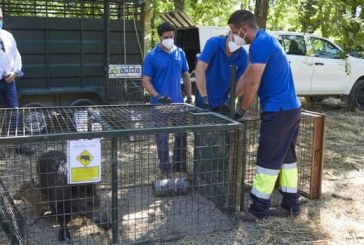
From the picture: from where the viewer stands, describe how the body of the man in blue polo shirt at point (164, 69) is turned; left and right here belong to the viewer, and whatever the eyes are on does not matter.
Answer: facing the viewer

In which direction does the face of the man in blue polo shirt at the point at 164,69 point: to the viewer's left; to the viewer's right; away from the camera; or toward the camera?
toward the camera

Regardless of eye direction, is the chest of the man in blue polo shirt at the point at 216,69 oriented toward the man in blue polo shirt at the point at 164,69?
no

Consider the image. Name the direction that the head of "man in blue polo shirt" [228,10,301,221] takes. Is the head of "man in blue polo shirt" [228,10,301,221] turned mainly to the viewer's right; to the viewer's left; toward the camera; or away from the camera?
to the viewer's left

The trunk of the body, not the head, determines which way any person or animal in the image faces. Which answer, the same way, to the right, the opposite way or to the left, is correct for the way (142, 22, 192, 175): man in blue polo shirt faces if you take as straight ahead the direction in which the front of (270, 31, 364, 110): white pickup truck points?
to the right

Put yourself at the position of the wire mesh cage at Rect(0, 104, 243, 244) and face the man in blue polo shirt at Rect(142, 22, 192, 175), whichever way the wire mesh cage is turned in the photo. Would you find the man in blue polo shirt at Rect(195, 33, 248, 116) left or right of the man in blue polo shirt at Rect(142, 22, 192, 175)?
right

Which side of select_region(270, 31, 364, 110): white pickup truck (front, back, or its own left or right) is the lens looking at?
right

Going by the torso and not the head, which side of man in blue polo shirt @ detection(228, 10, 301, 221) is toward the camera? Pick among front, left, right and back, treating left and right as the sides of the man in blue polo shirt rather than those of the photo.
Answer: left

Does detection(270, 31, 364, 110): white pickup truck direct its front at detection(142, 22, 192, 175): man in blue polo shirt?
no

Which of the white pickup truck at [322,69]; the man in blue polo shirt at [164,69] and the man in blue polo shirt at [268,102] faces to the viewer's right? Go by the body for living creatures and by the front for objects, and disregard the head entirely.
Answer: the white pickup truck

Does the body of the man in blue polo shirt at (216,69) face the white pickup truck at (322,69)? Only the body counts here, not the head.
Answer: no

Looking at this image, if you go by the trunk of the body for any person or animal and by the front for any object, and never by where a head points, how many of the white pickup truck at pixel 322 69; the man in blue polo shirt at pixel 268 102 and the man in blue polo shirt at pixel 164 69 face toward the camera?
1

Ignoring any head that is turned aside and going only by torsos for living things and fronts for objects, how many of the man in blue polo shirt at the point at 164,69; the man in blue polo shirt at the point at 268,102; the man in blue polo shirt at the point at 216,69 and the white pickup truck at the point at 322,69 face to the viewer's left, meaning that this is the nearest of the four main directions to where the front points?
1

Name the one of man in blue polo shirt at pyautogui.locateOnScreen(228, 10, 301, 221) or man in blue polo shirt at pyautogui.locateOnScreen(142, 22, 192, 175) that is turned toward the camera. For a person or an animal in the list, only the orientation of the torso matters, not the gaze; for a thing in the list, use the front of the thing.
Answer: man in blue polo shirt at pyautogui.locateOnScreen(142, 22, 192, 175)

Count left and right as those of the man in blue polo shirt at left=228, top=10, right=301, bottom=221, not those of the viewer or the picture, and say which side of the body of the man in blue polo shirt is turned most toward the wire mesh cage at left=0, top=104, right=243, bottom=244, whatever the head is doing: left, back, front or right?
front
